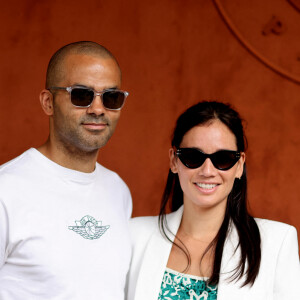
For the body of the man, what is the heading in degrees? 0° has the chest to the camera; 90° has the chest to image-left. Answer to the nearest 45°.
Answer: approximately 315°

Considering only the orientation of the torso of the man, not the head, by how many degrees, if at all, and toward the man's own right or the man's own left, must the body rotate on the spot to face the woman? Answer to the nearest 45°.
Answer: approximately 45° to the man's own left
